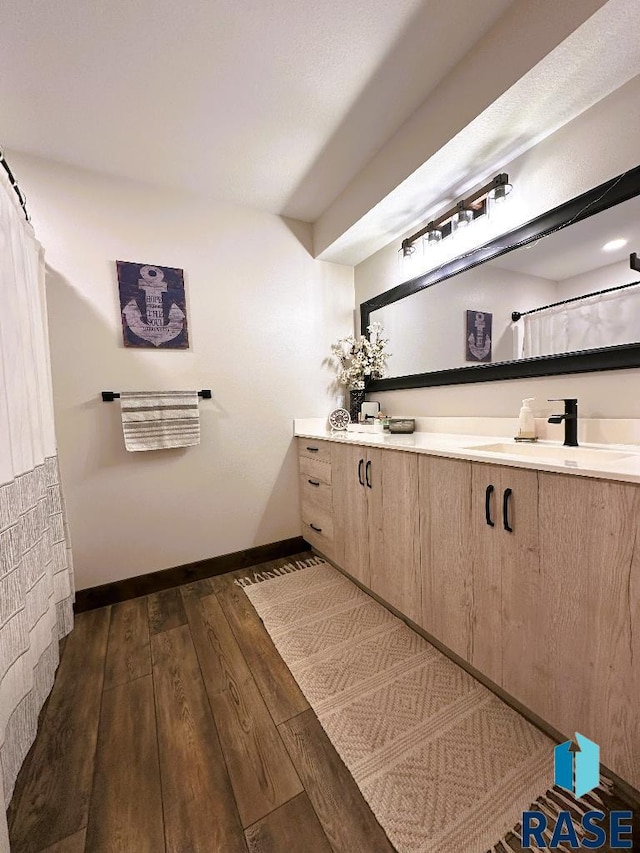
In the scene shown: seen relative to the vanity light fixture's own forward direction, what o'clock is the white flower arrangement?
The white flower arrangement is roughly at 3 o'clock from the vanity light fixture.

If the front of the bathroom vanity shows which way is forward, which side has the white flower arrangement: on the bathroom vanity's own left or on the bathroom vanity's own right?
on the bathroom vanity's own right

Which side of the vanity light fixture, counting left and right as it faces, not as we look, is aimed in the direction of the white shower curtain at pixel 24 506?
front

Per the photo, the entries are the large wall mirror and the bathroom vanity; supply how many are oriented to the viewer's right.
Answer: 0

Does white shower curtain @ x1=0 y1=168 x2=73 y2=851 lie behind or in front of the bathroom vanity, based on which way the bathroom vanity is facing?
in front

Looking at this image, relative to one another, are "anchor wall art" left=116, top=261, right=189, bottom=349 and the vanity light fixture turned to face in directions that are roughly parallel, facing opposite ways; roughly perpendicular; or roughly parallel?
roughly perpendicular

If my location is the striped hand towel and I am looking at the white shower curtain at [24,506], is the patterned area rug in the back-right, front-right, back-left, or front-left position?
front-left

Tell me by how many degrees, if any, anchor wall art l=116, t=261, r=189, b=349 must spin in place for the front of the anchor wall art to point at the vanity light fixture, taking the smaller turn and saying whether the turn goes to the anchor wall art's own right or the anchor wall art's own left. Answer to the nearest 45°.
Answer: approximately 45° to the anchor wall art's own left

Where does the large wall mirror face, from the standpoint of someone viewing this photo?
facing the viewer and to the left of the viewer

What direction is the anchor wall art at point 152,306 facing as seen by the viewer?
toward the camera
